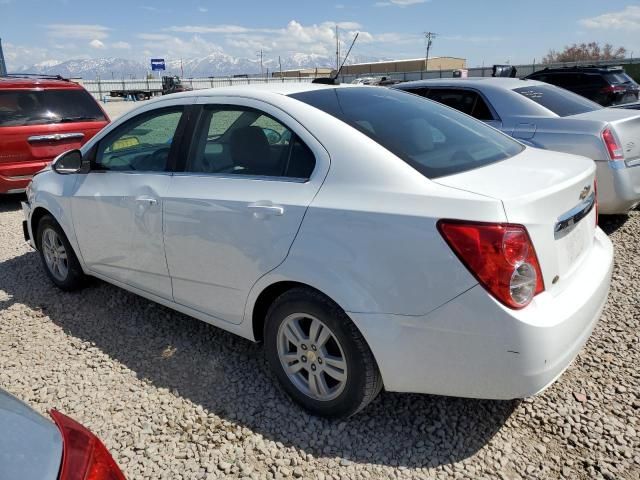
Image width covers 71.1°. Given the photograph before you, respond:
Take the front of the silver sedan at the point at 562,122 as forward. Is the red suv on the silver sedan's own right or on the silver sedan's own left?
on the silver sedan's own left

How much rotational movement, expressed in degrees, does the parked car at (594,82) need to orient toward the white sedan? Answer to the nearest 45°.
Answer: approximately 135° to its left

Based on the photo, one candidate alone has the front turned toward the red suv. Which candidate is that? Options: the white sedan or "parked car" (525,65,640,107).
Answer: the white sedan

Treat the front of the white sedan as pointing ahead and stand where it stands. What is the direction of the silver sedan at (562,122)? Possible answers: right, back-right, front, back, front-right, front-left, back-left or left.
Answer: right

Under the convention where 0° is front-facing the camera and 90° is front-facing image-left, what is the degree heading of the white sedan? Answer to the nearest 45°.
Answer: approximately 135°

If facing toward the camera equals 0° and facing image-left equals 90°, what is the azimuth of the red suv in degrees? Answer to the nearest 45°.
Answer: approximately 180°

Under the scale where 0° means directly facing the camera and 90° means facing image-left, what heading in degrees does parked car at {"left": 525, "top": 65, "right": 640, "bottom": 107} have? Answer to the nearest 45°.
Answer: approximately 135°

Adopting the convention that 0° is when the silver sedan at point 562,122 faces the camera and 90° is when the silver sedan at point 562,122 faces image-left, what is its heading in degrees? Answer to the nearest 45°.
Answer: approximately 135°

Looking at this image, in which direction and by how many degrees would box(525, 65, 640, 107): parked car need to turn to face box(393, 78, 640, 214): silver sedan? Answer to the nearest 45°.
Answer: approximately 135° to its left
